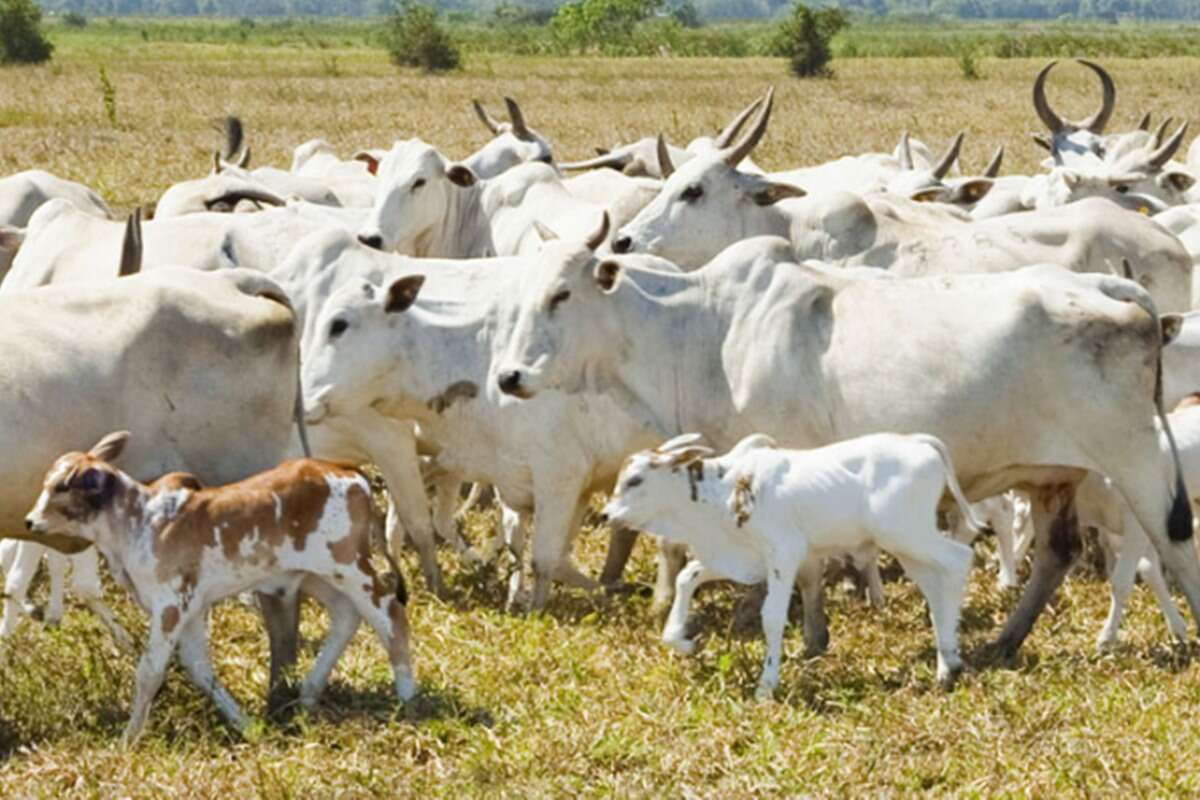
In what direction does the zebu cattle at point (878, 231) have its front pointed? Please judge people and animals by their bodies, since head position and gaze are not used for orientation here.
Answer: to the viewer's left

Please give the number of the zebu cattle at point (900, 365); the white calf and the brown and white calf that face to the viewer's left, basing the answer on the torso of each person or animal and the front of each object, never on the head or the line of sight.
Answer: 3

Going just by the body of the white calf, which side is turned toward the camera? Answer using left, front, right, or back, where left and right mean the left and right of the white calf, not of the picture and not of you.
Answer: left

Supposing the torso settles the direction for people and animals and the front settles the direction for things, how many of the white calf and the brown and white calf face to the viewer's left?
2

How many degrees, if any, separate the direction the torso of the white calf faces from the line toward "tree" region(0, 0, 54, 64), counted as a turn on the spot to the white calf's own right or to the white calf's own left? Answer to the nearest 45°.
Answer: approximately 45° to the white calf's own right

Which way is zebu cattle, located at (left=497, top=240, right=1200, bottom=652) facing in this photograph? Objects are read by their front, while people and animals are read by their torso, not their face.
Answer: to the viewer's left

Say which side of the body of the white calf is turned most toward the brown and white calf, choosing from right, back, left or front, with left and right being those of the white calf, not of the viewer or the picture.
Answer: front

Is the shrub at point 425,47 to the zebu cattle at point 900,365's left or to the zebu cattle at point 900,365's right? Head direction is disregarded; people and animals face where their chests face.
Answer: on its right

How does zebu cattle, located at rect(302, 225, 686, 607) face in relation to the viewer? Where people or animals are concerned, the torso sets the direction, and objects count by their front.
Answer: to the viewer's left

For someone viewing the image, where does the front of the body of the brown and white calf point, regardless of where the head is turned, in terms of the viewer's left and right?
facing to the left of the viewer
